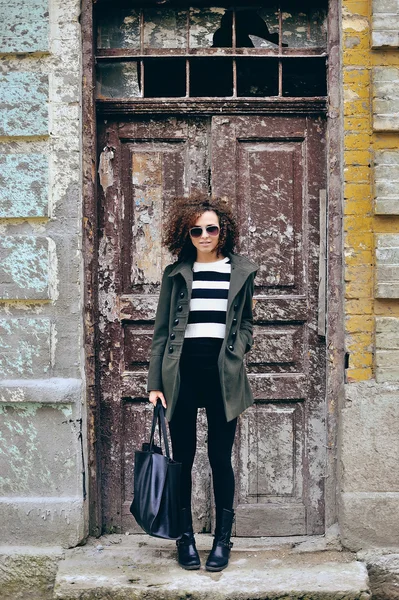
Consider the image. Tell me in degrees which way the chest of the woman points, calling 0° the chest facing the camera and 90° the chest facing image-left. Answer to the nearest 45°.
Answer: approximately 0°

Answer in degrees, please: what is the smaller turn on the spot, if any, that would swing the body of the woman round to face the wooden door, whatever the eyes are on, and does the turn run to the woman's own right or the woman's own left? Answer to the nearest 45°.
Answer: approximately 180°
